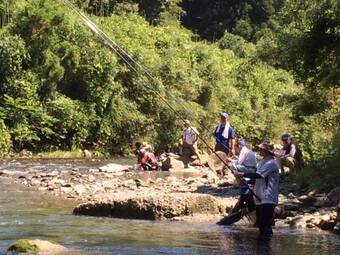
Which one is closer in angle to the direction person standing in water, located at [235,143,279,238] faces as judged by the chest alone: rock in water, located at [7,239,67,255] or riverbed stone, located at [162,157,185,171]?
the rock in water

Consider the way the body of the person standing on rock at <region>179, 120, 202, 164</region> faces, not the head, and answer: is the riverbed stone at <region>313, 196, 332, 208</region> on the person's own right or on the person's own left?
on the person's own left

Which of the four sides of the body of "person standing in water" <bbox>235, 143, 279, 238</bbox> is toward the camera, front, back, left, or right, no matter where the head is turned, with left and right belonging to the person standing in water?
left

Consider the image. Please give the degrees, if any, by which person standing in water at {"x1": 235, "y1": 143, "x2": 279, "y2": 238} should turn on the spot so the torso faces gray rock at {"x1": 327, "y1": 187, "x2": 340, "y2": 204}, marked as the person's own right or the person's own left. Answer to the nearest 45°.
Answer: approximately 135° to the person's own right

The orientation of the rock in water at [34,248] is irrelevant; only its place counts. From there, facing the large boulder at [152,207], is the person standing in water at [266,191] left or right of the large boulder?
right

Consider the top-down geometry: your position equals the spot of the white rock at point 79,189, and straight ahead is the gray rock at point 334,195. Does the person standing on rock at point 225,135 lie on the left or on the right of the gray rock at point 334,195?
left

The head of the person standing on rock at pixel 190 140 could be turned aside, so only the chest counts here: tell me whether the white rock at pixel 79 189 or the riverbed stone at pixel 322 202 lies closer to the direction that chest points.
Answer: the white rock

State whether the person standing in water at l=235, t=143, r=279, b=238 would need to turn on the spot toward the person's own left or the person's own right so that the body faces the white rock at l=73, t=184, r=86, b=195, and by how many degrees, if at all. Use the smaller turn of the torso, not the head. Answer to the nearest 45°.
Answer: approximately 45° to the person's own right
